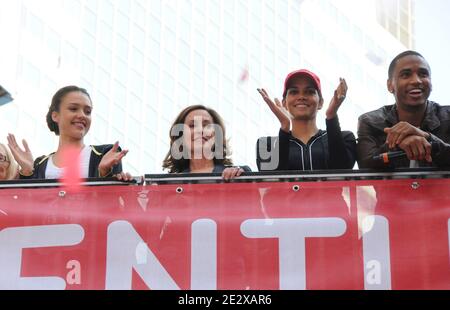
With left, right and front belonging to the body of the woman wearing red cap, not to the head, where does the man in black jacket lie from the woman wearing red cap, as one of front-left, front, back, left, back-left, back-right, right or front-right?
left

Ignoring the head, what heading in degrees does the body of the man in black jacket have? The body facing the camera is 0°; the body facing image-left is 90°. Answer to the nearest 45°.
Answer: approximately 0°

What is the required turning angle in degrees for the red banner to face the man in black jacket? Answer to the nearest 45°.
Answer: approximately 90° to its left

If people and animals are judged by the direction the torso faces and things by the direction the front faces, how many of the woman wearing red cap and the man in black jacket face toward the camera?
2

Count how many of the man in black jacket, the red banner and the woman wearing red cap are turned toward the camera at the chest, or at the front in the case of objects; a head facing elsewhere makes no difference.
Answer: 3
